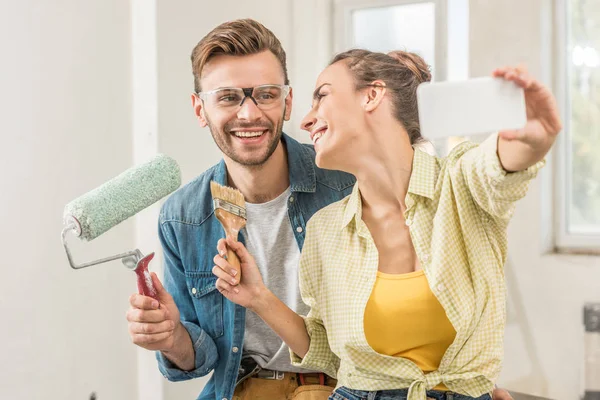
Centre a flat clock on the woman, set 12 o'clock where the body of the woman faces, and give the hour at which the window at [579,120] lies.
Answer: The window is roughly at 7 o'clock from the woman.

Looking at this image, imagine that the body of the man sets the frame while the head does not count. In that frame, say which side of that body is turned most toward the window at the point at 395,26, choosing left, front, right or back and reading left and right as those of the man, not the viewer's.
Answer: back

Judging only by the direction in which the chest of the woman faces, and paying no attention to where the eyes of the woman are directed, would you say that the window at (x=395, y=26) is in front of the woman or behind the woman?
behind

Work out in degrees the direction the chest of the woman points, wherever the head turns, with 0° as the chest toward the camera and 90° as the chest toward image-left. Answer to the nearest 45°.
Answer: approximately 0°

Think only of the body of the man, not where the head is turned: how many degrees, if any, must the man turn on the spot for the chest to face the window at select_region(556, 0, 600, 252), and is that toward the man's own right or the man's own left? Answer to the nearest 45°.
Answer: approximately 135° to the man's own left

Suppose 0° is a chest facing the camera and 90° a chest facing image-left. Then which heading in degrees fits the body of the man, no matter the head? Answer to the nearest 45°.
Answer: approximately 0°

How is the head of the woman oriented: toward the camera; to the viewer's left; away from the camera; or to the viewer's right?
to the viewer's left

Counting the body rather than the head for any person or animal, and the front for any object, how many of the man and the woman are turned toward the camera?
2
